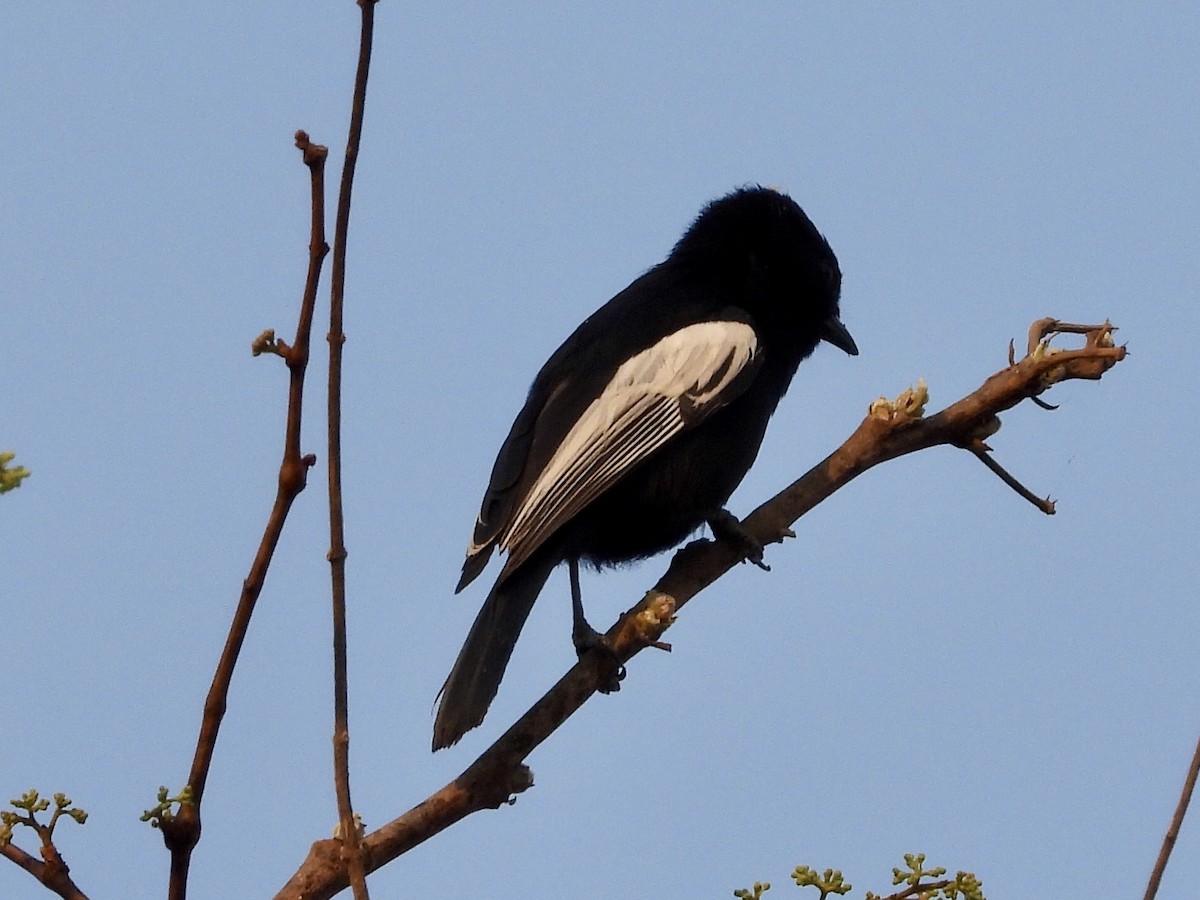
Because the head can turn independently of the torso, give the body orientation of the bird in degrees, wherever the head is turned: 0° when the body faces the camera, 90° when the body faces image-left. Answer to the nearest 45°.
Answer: approximately 270°
